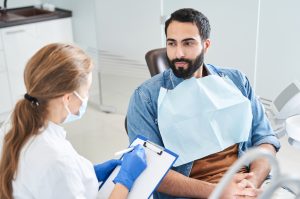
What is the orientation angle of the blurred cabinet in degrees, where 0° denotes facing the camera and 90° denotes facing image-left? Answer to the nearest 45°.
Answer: approximately 315°

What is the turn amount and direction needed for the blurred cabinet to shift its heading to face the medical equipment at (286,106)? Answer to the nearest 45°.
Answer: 0° — it already faces it
